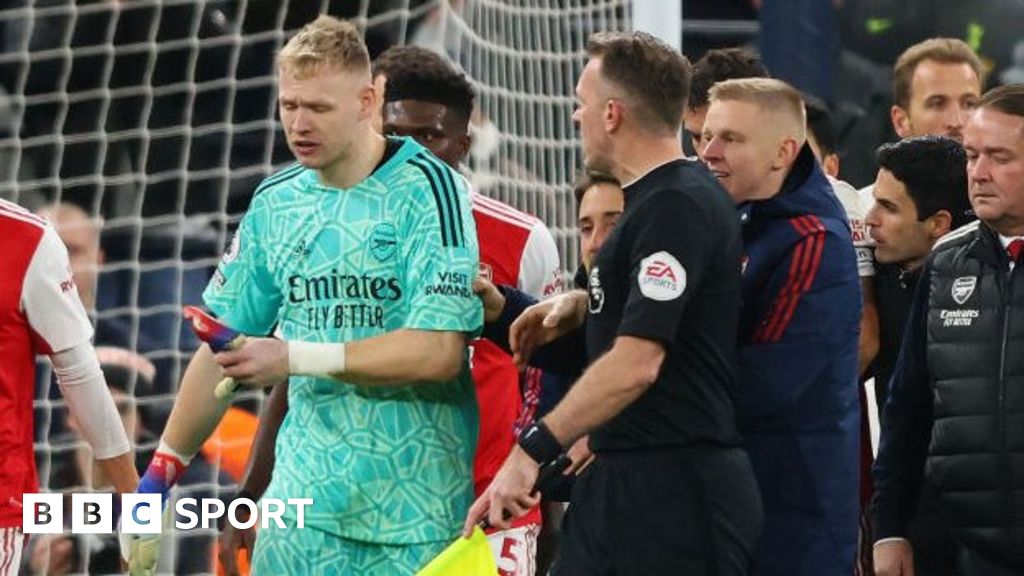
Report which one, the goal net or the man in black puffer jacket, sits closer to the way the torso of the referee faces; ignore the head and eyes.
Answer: the goal net

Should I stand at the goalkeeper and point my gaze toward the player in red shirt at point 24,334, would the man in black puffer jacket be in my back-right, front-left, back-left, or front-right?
back-right

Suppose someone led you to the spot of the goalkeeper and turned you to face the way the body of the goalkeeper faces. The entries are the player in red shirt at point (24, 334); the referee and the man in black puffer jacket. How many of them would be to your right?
1

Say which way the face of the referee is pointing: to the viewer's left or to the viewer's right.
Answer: to the viewer's left

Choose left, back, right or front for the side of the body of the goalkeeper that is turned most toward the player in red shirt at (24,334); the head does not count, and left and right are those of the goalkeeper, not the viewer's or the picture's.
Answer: right

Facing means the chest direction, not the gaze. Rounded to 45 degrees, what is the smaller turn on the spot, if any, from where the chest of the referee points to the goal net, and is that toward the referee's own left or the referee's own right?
approximately 45° to the referee's own right

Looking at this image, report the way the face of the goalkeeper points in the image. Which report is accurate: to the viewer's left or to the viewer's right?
to the viewer's left

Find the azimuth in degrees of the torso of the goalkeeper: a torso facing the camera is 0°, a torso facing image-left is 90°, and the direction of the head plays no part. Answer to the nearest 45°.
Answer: approximately 45°

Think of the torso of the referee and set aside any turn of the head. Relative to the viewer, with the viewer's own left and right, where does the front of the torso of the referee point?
facing to the left of the viewer
